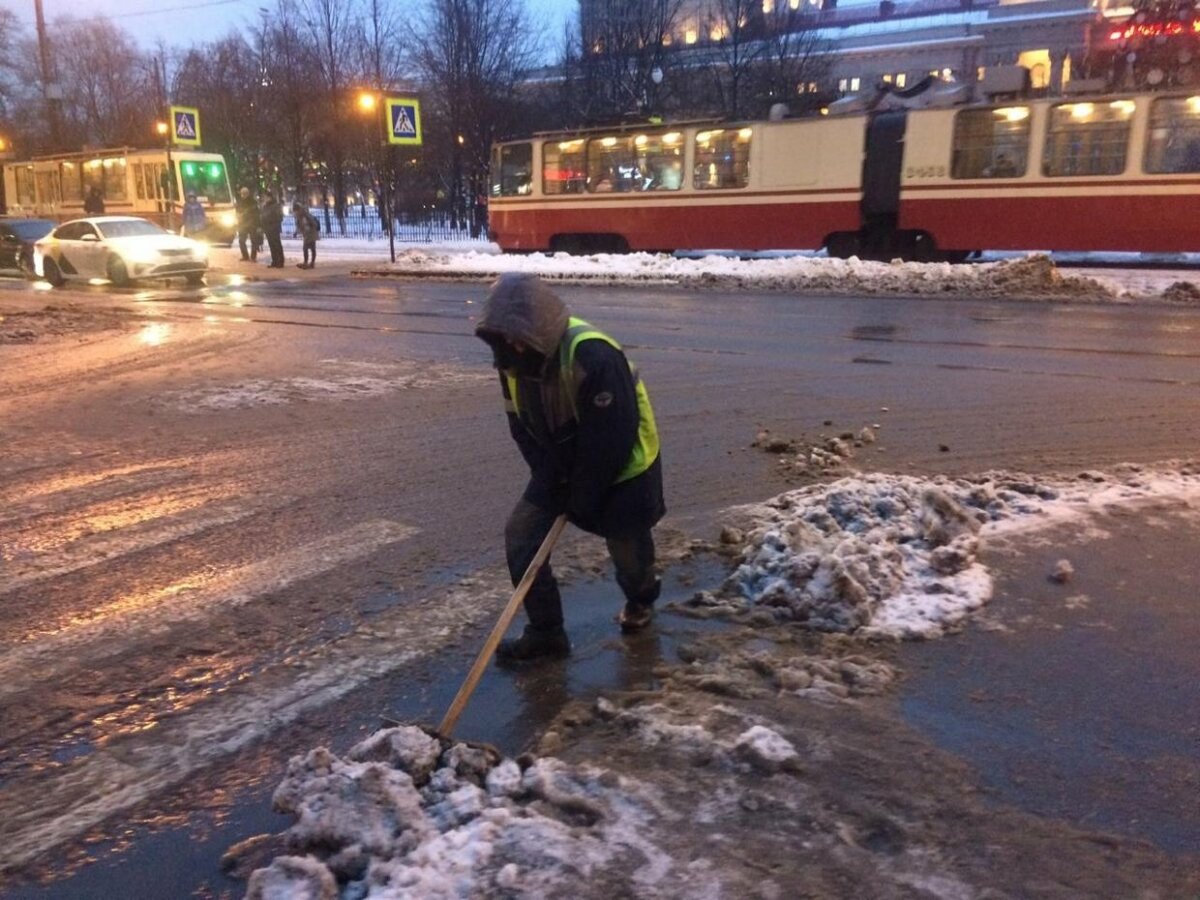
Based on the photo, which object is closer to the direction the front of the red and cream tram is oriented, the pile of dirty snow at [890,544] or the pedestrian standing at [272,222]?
the pedestrian standing

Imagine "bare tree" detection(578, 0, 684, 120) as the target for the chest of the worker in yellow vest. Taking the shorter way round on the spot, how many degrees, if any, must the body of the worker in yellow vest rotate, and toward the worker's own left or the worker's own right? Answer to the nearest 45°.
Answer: approximately 135° to the worker's own right

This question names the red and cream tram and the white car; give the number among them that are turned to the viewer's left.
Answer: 1

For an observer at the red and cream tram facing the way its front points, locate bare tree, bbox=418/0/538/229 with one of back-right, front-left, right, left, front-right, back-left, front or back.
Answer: front-right

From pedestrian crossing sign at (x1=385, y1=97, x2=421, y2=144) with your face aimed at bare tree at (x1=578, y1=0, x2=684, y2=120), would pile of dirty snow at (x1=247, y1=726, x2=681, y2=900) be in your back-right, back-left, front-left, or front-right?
back-right

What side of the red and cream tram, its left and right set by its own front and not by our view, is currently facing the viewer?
left

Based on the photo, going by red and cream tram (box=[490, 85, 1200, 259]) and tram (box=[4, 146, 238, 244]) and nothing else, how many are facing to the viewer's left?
1

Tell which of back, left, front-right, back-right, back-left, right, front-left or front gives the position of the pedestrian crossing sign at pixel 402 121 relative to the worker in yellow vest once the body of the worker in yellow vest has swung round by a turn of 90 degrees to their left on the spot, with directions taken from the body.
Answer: back-left

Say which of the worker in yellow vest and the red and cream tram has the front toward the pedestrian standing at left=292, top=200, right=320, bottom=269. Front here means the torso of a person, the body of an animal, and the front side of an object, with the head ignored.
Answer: the red and cream tram

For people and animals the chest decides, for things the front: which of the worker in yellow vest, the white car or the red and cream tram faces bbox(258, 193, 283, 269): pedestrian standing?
the red and cream tram

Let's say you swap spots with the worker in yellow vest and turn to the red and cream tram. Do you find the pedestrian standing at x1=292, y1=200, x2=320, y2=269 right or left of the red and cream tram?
left
